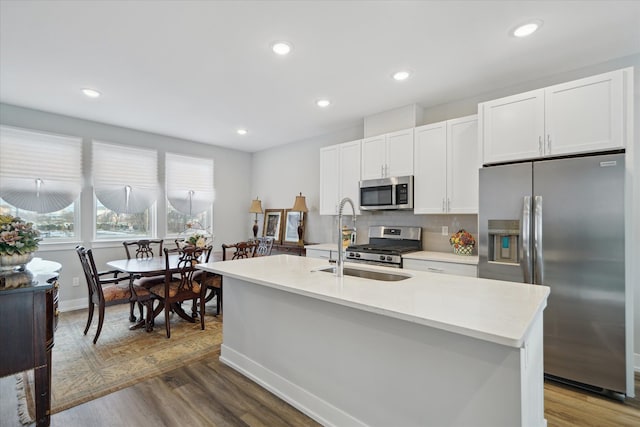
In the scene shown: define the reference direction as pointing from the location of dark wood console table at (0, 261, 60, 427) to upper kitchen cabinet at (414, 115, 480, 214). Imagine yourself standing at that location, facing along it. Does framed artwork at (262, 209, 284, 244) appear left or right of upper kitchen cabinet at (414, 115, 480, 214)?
left

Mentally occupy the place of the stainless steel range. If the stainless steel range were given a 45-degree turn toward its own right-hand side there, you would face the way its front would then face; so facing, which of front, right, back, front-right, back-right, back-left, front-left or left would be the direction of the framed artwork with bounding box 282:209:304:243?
front-right

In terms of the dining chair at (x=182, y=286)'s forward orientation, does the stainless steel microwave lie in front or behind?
behind

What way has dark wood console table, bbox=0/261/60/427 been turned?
to the viewer's right

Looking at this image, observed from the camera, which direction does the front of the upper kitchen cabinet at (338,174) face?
facing the viewer and to the left of the viewer

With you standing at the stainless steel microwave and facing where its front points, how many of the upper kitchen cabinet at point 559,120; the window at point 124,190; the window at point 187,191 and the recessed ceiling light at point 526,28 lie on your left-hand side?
2

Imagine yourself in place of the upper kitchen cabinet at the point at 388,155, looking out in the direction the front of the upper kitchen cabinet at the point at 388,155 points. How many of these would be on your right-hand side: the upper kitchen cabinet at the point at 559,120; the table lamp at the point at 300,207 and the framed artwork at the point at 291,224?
2

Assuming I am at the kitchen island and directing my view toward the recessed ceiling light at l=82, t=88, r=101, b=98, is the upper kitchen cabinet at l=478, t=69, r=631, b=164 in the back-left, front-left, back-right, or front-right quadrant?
back-right

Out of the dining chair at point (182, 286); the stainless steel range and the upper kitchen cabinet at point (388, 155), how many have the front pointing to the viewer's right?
0

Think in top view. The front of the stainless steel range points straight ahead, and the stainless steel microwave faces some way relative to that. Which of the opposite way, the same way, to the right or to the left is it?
the same way

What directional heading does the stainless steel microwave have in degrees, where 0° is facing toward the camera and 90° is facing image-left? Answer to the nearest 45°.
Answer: approximately 45°

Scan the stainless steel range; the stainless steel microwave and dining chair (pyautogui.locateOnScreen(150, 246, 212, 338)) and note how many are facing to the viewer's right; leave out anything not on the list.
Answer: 0

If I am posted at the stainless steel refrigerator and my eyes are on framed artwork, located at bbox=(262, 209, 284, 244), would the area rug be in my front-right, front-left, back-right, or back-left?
front-left

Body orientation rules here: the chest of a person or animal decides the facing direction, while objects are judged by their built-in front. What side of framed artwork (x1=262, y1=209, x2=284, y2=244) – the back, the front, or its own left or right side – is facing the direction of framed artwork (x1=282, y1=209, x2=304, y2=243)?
left

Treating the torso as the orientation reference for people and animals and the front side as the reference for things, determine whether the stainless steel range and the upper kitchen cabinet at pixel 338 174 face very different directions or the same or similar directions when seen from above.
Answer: same or similar directions

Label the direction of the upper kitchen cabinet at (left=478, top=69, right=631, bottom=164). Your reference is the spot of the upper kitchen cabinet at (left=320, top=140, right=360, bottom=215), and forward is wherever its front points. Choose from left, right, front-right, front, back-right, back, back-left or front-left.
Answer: left
